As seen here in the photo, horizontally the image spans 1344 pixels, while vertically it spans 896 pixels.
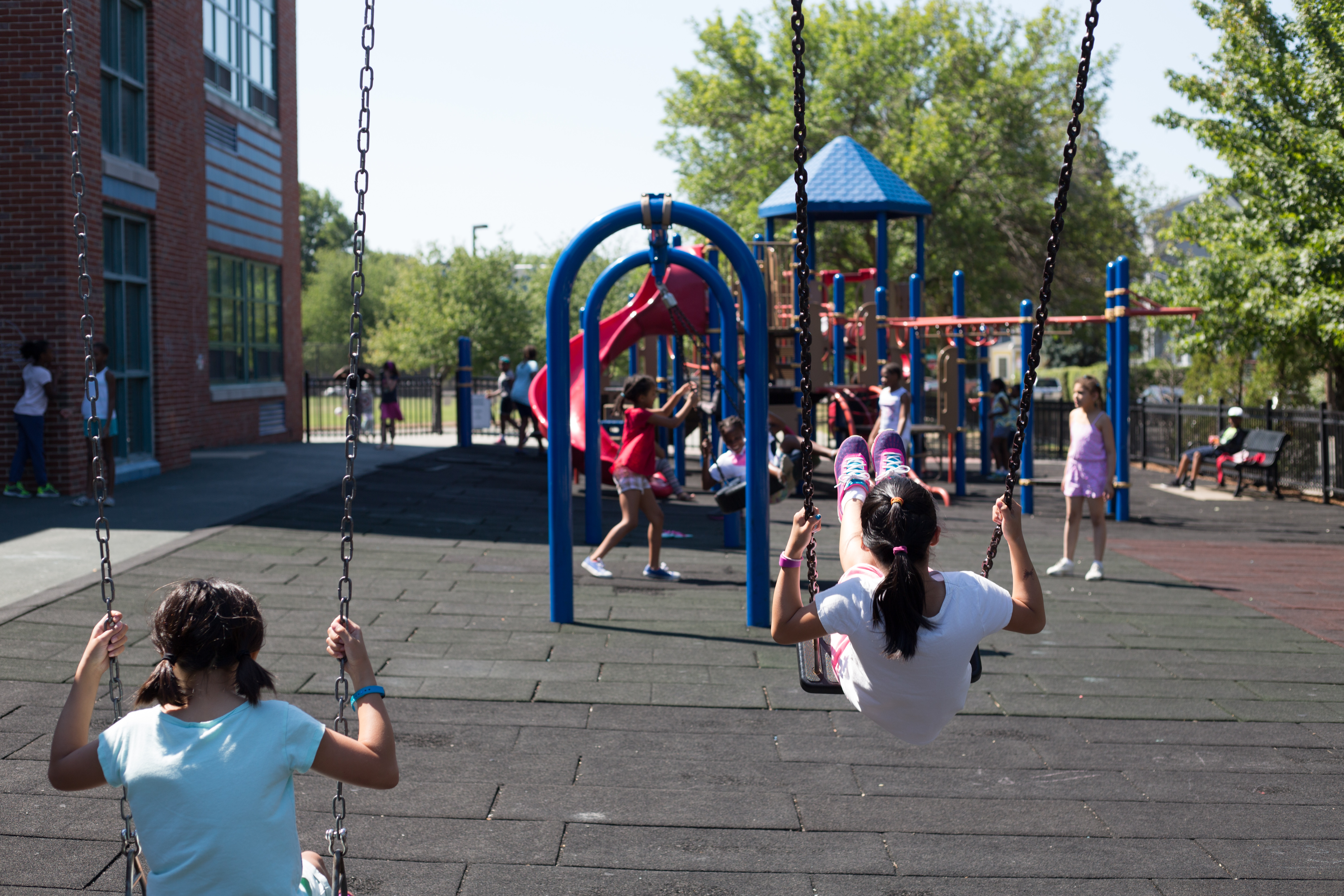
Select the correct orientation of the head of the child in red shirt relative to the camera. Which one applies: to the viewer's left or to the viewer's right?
to the viewer's right

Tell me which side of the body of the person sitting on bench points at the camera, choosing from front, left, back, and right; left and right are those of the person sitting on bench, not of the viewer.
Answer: left

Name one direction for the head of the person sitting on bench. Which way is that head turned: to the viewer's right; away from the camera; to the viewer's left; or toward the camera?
to the viewer's left

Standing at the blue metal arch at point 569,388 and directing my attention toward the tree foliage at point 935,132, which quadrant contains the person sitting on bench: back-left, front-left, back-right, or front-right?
front-right

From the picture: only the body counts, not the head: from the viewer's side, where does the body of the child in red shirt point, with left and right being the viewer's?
facing to the right of the viewer
